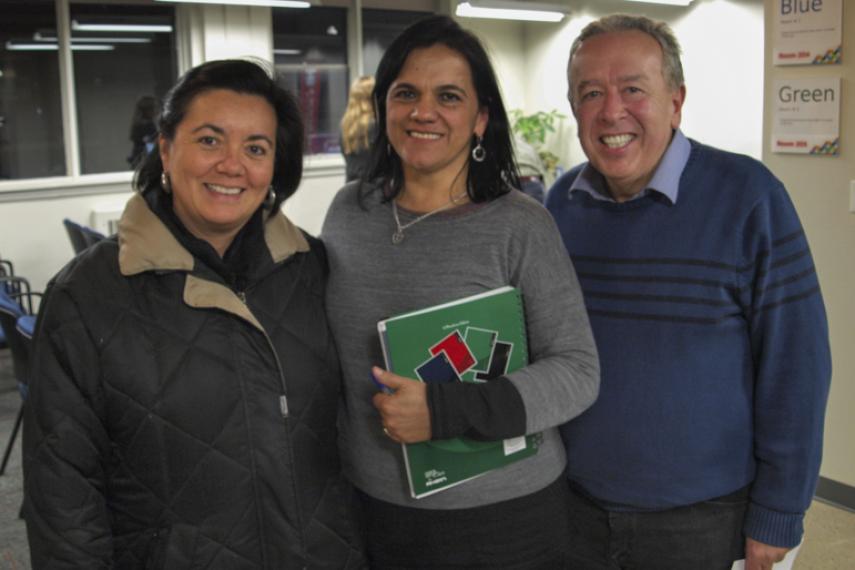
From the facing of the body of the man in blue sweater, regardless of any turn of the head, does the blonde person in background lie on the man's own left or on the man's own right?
on the man's own right

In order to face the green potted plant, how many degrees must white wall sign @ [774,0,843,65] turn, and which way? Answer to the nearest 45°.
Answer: approximately 135° to its right

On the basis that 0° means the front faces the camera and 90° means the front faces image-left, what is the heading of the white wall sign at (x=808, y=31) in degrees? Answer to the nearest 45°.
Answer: approximately 0°

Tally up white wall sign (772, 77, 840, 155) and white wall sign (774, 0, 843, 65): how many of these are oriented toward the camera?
2

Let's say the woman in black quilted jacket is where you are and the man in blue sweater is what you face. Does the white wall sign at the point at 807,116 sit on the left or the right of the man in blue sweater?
left

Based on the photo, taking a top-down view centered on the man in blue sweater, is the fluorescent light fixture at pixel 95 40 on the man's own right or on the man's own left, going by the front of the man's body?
on the man's own right

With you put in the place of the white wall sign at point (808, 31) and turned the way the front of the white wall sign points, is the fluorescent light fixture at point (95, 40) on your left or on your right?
on your right

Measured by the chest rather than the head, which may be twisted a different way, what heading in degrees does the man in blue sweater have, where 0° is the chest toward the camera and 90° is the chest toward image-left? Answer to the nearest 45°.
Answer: approximately 45°
